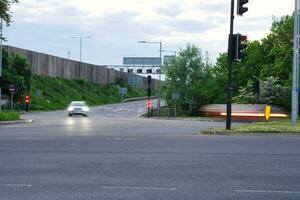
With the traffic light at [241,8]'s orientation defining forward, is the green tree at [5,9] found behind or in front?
behind

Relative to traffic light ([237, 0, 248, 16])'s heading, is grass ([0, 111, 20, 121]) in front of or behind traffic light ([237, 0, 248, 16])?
behind
